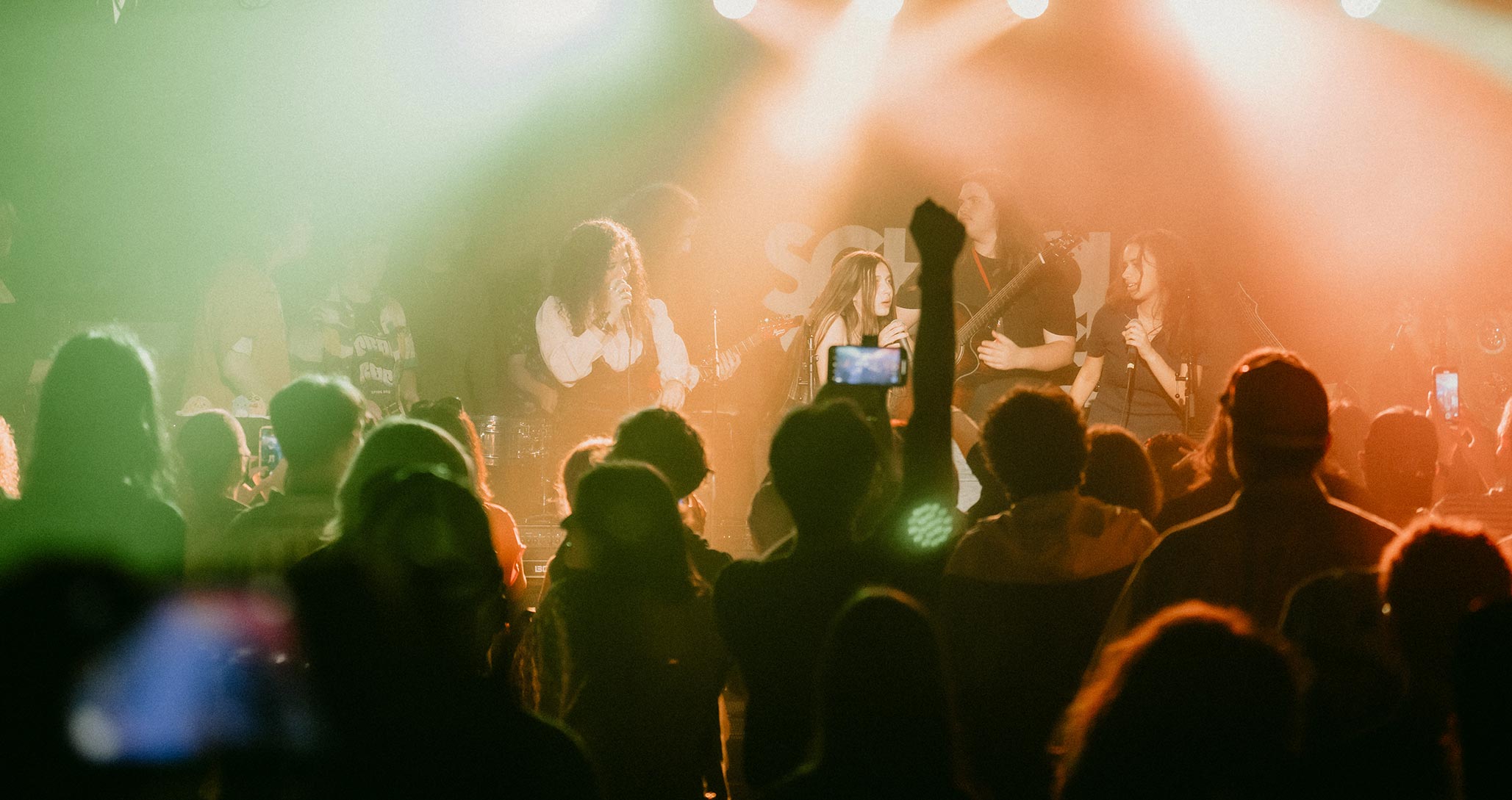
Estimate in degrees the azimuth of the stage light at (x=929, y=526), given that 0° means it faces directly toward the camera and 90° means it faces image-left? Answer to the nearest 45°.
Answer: approximately 0°

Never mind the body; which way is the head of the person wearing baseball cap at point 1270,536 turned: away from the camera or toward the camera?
away from the camera

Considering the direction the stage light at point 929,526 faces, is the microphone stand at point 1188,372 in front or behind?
behind

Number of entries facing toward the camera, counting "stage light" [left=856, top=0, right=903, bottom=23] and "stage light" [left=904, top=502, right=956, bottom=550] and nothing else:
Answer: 2

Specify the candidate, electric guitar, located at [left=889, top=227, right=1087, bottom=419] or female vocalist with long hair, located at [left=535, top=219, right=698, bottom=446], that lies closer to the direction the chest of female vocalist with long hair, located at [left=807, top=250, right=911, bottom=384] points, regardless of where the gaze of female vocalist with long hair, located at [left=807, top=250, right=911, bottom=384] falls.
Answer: the electric guitar
